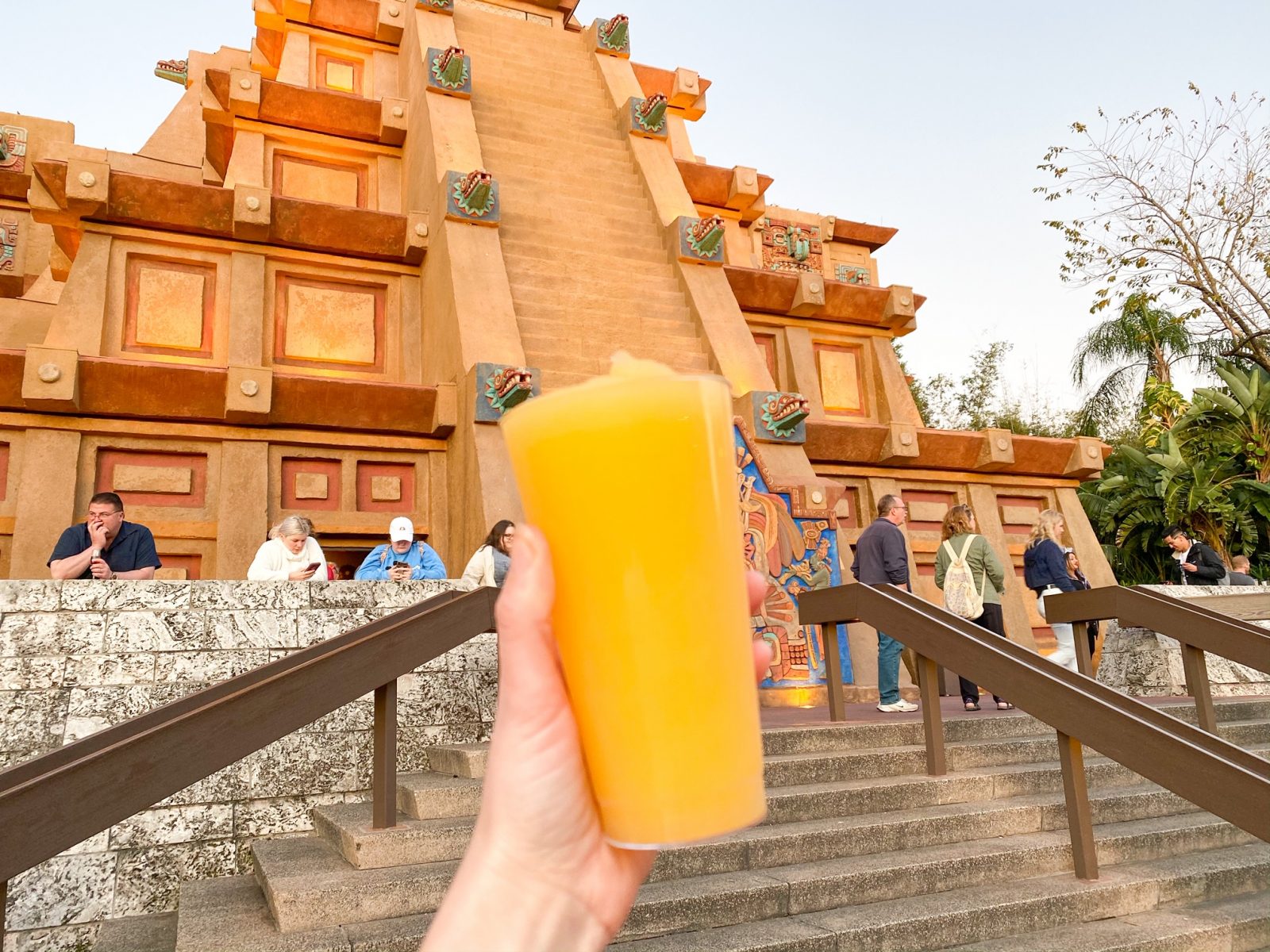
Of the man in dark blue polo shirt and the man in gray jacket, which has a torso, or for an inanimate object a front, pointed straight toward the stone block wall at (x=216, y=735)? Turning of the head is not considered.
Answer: the man in dark blue polo shirt

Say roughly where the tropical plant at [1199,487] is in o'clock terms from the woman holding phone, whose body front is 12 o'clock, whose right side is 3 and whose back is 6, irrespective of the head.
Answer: The tropical plant is roughly at 10 o'clock from the woman holding phone.

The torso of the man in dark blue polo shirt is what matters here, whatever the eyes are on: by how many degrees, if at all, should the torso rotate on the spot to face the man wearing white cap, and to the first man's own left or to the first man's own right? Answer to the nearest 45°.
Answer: approximately 90° to the first man's own left

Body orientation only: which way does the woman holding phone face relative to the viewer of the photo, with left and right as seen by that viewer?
facing the viewer and to the right of the viewer

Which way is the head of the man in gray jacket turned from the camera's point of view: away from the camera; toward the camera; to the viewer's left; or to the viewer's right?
to the viewer's right

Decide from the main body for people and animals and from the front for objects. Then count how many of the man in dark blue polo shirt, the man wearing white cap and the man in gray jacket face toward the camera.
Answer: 2

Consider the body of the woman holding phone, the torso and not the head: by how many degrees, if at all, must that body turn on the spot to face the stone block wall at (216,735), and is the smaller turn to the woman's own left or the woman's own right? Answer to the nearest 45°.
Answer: approximately 45° to the woman's own right

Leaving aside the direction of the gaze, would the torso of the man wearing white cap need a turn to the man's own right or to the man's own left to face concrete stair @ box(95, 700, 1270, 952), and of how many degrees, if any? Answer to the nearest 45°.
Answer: approximately 45° to the man's own left

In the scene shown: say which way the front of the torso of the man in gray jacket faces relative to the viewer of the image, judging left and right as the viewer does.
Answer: facing away from the viewer and to the right of the viewer
